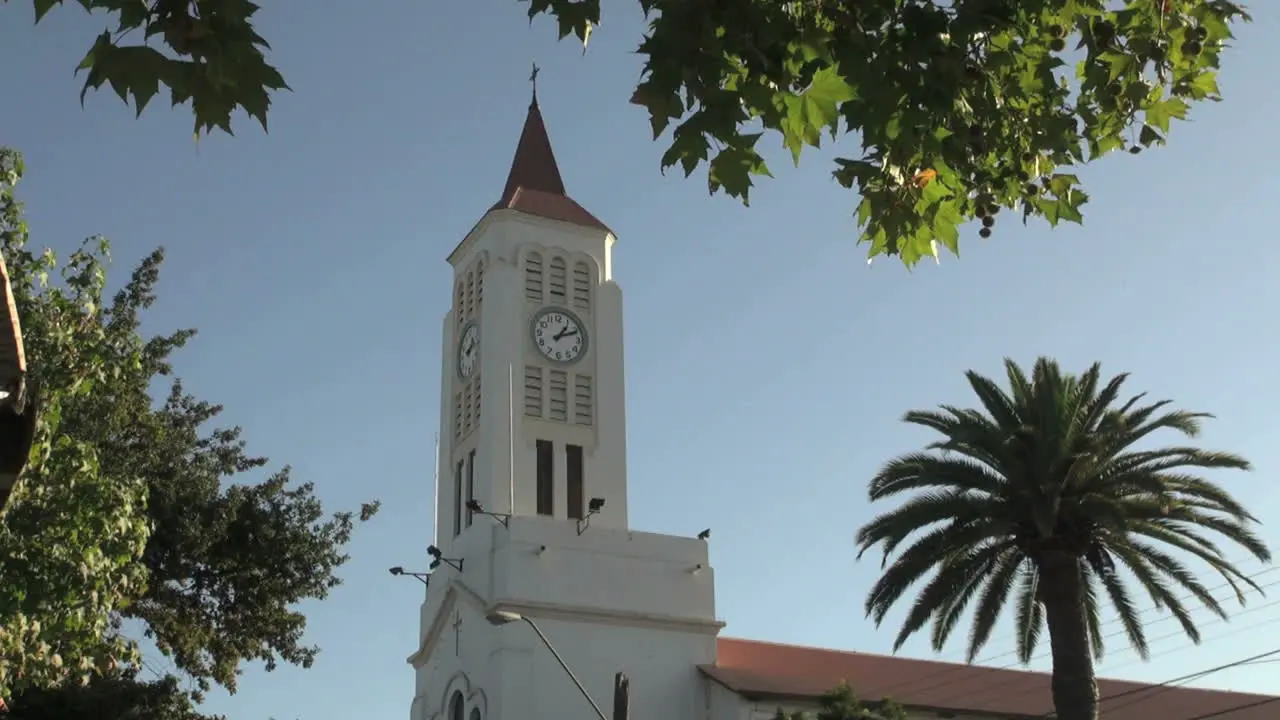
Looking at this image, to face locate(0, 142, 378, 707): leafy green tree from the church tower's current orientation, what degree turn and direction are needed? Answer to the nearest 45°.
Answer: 0° — it already faces it

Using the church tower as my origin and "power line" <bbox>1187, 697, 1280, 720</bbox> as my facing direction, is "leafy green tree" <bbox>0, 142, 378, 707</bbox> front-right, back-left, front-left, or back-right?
back-right

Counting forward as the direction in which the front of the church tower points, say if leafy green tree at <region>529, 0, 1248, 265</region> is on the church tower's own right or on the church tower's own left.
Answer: on the church tower's own left

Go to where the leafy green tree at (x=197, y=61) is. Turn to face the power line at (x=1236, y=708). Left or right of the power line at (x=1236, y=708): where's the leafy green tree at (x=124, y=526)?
left

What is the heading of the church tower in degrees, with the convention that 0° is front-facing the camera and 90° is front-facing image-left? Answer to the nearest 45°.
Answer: approximately 45°

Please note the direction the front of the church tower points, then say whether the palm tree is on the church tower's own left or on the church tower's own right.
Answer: on the church tower's own left
